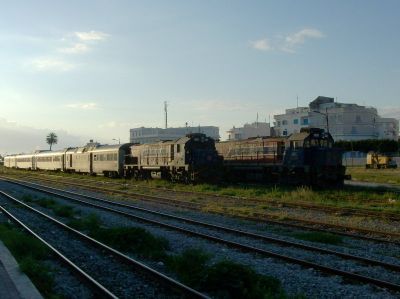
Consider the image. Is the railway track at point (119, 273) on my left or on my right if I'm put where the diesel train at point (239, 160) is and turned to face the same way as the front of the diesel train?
on my right

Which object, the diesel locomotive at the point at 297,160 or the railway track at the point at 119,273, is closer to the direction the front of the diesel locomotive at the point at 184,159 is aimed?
the diesel locomotive

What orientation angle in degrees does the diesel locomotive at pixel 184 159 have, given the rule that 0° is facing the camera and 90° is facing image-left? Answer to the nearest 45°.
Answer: approximately 315°

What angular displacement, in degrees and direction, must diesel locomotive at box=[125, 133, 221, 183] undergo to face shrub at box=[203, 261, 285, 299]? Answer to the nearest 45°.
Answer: approximately 45° to its right

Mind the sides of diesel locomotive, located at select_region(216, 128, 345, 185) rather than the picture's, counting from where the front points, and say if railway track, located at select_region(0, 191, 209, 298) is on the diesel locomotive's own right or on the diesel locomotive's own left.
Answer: on the diesel locomotive's own right

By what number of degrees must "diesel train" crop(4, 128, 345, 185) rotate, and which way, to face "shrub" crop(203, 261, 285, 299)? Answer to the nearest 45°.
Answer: approximately 45° to its right

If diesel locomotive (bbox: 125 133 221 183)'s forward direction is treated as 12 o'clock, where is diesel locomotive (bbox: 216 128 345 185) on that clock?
diesel locomotive (bbox: 216 128 345 185) is roughly at 12 o'clock from diesel locomotive (bbox: 125 133 221 183).

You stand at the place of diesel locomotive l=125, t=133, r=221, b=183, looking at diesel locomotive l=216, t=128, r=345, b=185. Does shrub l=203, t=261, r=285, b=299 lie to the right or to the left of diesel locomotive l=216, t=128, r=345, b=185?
right
